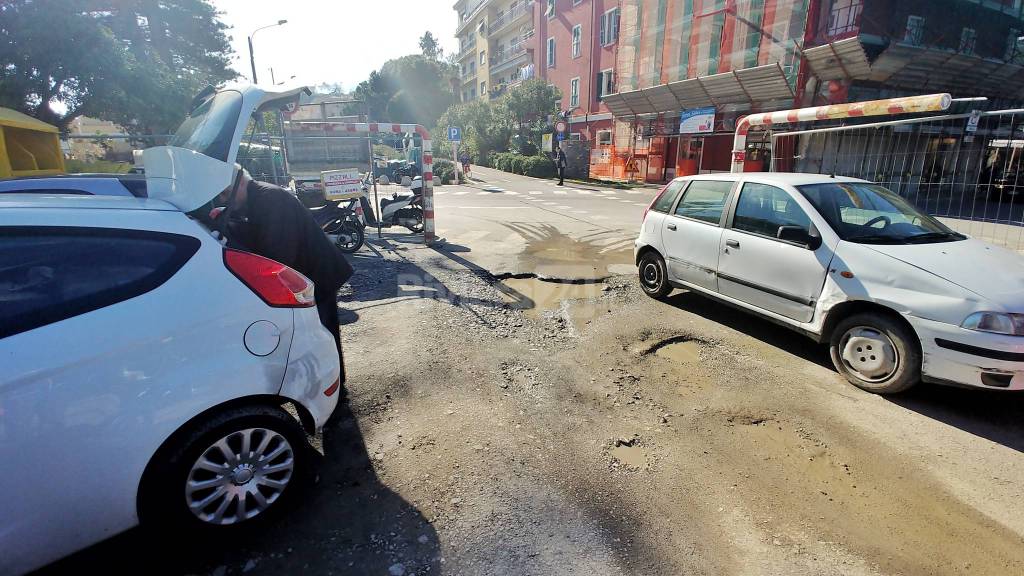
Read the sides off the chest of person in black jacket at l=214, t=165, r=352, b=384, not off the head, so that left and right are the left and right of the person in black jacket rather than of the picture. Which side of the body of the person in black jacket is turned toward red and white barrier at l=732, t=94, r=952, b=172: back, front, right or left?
back

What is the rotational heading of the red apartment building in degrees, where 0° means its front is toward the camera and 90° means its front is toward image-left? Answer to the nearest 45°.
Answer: approximately 45°

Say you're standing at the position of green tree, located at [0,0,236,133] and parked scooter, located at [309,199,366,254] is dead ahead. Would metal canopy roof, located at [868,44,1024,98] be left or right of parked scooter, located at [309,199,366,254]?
left

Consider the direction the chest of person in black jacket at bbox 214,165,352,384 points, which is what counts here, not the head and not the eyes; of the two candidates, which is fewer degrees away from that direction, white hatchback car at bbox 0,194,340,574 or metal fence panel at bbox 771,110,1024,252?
the white hatchback car

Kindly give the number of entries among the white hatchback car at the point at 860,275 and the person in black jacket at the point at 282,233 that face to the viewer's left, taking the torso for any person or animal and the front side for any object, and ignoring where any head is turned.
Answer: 1

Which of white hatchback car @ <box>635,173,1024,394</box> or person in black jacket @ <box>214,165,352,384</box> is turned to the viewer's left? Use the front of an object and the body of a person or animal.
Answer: the person in black jacket

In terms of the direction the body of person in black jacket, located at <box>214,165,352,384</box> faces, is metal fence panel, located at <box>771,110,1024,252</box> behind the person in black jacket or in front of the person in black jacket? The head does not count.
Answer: behind

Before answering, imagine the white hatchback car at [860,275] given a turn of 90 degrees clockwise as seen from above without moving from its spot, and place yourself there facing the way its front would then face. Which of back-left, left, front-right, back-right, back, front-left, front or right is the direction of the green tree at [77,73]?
front-right

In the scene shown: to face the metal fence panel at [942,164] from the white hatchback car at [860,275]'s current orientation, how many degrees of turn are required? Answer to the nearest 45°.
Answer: approximately 135° to its left

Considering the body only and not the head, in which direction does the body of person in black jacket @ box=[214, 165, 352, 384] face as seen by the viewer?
to the viewer's left
